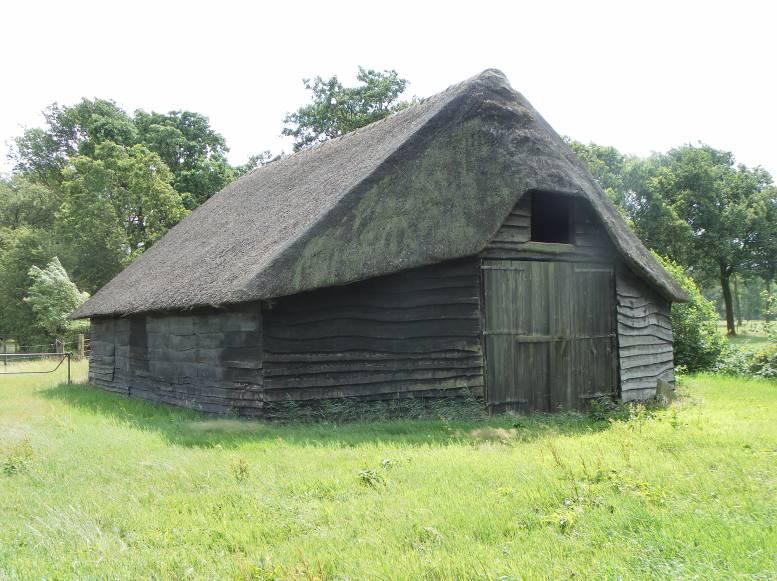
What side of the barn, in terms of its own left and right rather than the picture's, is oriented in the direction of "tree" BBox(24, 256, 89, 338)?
back

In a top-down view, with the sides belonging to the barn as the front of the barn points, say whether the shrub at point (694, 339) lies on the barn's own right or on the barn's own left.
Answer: on the barn's own left

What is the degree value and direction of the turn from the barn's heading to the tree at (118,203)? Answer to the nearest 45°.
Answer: approximately 180°

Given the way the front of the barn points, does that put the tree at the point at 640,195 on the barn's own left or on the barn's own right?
on the barn's own left

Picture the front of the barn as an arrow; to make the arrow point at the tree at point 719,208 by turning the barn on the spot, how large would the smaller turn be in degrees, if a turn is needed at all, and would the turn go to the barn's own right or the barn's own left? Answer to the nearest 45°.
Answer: approximately 90° to the barn's own left

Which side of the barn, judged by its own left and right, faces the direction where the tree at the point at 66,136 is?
back

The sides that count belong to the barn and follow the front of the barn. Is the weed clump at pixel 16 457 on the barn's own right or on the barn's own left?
on the barn's own right

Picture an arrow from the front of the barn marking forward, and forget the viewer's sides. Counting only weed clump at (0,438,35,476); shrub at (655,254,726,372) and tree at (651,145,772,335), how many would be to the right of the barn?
1

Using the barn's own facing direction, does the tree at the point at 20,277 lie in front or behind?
behind

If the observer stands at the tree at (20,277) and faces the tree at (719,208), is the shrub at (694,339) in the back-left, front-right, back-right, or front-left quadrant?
front-right

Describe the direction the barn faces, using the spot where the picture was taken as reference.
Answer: facing the viewer and to the right of the viewer
